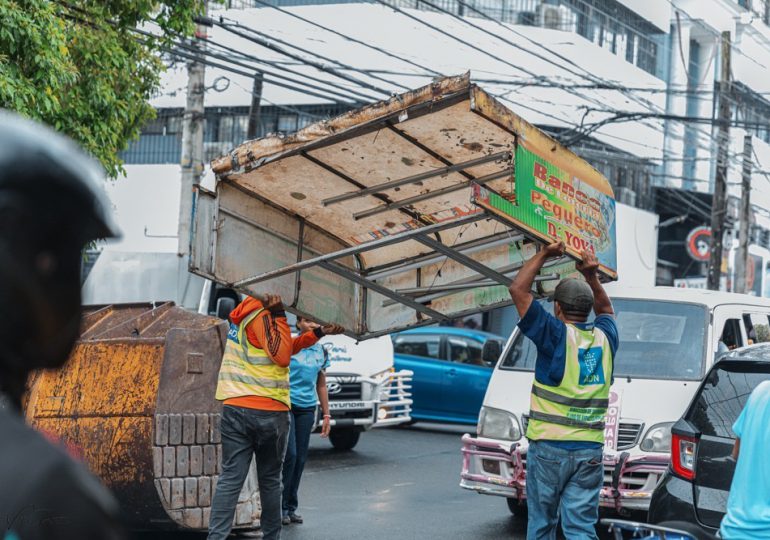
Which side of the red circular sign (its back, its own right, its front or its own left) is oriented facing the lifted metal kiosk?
front

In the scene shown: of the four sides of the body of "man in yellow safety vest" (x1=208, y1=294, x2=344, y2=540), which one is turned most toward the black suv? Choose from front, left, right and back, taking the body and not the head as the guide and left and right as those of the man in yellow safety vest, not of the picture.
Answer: right

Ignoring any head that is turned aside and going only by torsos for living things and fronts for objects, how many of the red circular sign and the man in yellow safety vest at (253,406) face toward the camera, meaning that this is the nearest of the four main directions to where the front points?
1

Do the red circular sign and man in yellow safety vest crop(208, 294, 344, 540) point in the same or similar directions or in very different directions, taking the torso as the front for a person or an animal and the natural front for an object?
very different directions

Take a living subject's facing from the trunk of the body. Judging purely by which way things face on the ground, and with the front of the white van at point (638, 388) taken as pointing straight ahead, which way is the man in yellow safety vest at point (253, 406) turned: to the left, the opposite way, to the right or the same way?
the opposite way

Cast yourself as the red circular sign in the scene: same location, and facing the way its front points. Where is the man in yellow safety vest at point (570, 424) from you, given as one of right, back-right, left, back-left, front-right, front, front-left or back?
front

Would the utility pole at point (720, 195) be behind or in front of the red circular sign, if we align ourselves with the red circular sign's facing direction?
in front

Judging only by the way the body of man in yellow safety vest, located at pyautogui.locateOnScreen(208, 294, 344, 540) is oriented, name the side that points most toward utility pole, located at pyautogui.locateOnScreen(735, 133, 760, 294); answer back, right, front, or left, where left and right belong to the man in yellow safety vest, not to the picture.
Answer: front

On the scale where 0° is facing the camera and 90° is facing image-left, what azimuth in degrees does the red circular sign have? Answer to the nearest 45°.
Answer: approximately 0°

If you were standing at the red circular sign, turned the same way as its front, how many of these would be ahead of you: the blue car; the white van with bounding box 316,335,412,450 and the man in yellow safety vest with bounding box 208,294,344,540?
3

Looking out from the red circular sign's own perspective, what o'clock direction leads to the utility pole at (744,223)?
The utility pole is roughly at 11 o'clock from the red circular sign.

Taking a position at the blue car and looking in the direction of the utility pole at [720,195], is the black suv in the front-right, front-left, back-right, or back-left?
back-right

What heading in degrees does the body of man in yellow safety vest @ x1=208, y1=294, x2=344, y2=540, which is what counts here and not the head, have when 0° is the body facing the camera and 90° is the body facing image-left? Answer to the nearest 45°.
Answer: approximately 225°

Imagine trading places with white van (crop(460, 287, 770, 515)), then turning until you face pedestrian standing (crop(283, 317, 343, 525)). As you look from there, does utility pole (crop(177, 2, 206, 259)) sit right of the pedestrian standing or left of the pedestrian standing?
right
